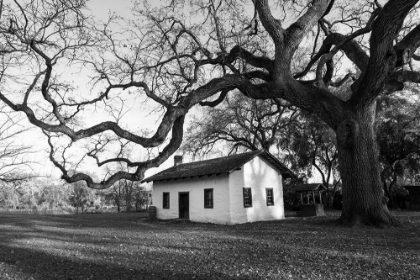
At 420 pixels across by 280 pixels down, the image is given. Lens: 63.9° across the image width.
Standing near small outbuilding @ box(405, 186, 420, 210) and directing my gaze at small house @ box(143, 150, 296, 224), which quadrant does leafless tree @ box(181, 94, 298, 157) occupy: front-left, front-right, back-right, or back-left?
front-right

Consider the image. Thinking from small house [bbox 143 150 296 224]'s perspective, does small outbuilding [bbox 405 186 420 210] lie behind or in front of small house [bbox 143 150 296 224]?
behind

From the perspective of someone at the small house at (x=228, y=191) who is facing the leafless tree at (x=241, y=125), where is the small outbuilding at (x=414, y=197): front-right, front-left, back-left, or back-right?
front-right

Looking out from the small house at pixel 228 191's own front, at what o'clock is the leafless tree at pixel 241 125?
The leafless tree is roughly at 5 o'clock from the small house.
